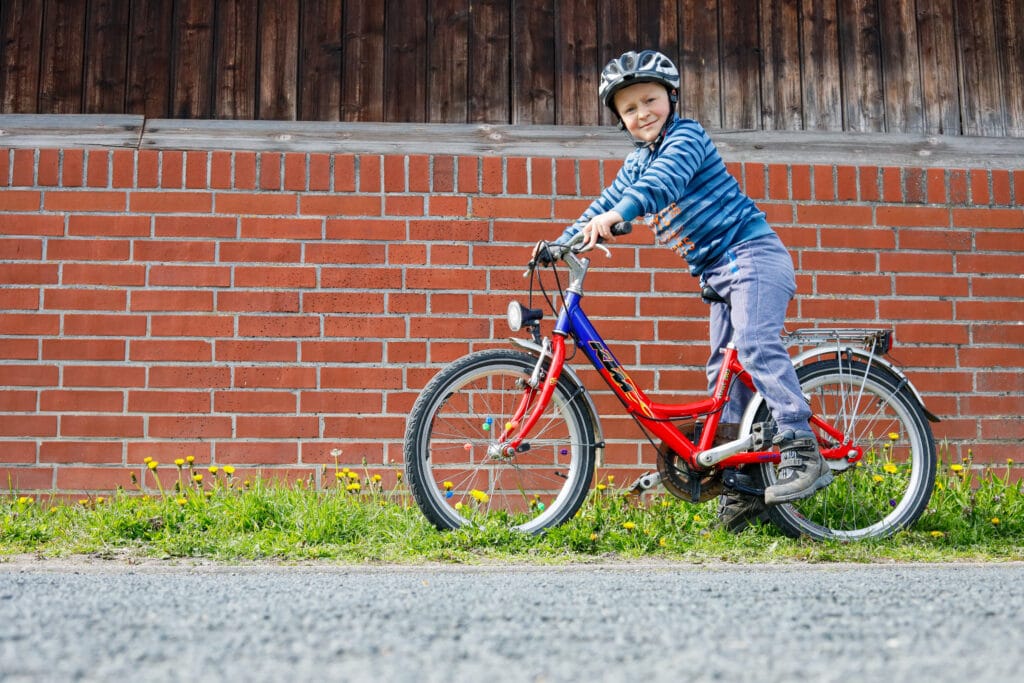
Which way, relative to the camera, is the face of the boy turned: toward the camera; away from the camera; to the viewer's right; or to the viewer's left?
toward the camera

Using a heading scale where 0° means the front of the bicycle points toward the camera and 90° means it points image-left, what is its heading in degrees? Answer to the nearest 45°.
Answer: approximately 90°
